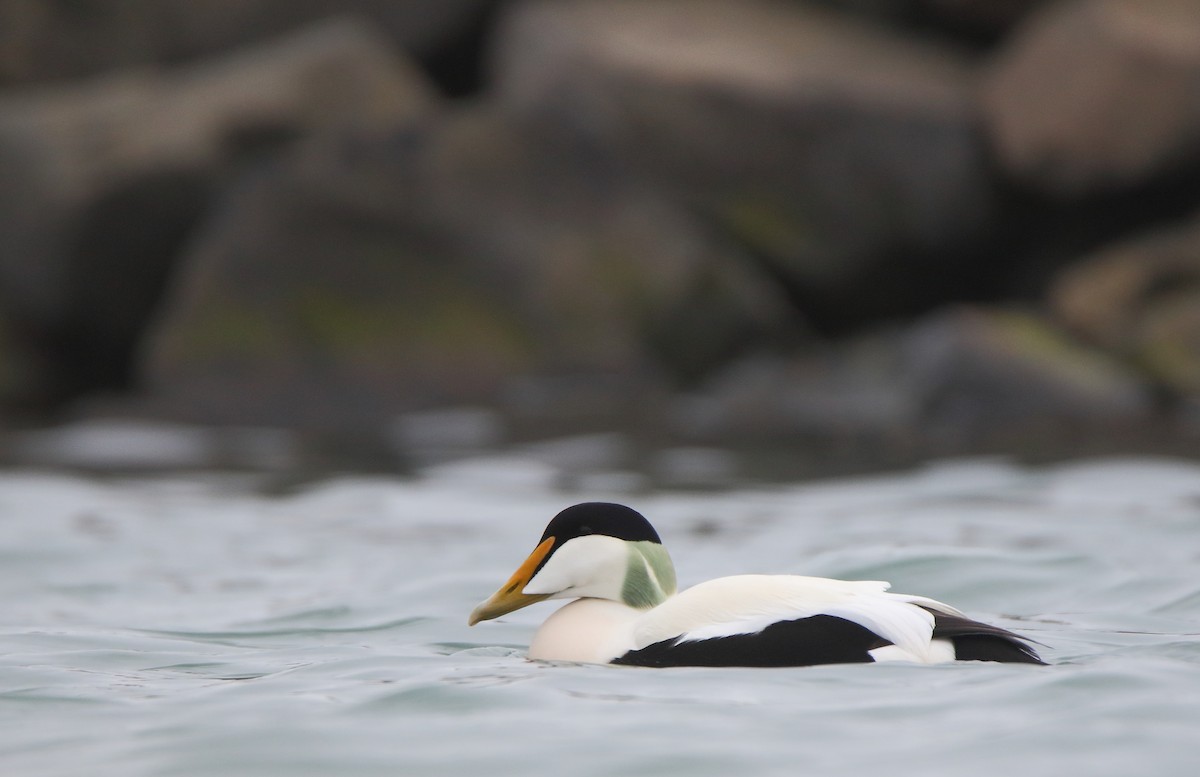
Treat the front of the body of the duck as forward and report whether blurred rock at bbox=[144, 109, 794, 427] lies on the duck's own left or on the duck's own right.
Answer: on the duck's own right

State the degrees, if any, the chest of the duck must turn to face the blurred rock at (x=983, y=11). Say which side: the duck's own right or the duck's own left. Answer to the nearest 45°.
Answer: approximately 90° to the duck's own right

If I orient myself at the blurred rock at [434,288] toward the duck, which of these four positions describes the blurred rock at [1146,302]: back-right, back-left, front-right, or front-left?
front-left

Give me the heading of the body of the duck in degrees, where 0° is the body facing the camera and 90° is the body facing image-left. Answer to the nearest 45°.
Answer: approximately 90°

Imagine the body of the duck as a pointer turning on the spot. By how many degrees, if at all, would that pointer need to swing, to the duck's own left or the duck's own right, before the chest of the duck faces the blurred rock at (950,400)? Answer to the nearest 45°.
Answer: approximately 90° to the duck's own right

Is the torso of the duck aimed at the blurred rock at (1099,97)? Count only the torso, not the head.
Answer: no

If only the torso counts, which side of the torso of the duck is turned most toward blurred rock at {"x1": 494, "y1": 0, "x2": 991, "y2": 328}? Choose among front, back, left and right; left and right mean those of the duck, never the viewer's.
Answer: right

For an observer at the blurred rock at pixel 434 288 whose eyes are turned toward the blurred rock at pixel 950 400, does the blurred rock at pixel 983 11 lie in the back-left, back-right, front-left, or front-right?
front-left

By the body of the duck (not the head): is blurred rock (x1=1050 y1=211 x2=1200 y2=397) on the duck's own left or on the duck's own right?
on the duck's own right
